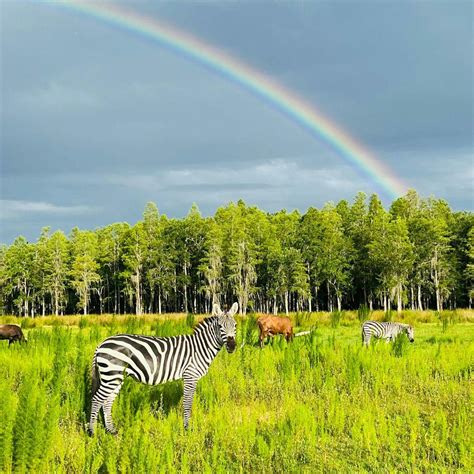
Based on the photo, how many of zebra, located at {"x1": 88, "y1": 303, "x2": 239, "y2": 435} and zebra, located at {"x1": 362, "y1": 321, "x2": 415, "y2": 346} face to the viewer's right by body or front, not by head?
2

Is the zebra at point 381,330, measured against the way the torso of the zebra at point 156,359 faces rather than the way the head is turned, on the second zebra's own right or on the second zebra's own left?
on the second zebra's own left

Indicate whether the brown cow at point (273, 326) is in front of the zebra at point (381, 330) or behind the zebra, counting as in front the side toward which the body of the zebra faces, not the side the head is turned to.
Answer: behind

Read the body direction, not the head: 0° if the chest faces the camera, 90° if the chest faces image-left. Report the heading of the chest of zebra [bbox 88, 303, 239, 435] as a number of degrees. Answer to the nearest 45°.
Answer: approximately 270°

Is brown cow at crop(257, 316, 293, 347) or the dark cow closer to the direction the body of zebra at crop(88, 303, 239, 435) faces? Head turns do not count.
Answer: the brown cow

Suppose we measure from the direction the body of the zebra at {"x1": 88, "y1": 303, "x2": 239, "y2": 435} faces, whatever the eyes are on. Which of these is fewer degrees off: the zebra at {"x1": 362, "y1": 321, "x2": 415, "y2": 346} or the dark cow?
the zebra

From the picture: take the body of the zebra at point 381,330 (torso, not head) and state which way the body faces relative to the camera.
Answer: to the viewer's right
